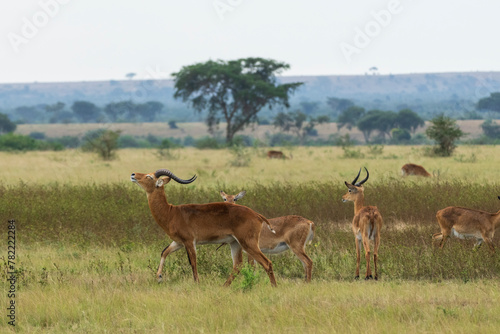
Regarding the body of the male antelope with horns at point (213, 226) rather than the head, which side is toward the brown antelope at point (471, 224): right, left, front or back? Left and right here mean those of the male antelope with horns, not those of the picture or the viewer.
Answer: back

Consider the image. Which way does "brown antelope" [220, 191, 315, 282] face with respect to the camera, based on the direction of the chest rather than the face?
to the viewer's left

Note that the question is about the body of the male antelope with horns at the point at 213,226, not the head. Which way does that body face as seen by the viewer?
to the viewer's left

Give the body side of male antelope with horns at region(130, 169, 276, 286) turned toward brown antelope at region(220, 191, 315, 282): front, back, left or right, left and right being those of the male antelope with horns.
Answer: back

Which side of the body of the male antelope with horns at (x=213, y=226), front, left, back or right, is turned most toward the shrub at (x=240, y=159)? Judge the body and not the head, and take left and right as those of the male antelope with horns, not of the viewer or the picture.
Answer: right

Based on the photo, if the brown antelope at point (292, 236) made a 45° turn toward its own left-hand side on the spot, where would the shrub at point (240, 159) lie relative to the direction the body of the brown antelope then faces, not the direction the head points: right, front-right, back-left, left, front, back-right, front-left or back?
back-right

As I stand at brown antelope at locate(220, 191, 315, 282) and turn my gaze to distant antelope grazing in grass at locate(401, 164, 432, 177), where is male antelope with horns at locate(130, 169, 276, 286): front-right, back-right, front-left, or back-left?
back-left
